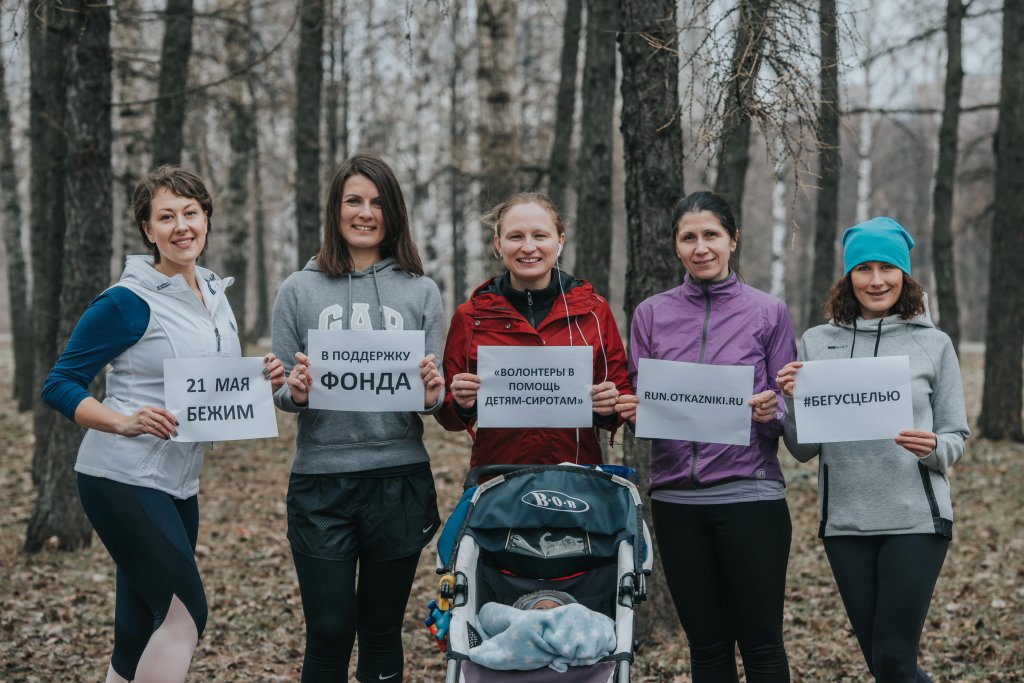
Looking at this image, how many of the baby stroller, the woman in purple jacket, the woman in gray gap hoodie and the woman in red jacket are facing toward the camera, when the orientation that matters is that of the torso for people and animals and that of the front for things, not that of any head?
4

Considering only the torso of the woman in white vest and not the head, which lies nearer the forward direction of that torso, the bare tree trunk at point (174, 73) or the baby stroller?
the baby stroller

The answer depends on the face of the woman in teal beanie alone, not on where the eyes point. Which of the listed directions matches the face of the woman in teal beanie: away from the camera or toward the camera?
toward the camera

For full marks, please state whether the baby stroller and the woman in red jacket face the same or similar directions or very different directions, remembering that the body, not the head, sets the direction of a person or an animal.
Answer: same or similar directions

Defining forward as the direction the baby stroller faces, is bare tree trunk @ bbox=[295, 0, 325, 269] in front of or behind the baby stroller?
behind

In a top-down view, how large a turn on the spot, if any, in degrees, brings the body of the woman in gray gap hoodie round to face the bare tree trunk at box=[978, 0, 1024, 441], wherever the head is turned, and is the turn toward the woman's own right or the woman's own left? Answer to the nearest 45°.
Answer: approximately 135° to the woman's own left

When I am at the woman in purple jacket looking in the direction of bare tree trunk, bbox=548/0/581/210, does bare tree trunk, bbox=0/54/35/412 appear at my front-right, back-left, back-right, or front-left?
front-left

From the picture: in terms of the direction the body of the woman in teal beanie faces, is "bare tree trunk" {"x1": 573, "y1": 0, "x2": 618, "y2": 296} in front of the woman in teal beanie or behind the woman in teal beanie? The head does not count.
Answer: behind

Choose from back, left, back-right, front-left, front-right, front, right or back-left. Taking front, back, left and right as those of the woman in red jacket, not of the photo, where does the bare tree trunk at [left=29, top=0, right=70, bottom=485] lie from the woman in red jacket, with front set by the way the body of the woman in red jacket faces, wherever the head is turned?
back-right

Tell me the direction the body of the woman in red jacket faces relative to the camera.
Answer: toward the camera

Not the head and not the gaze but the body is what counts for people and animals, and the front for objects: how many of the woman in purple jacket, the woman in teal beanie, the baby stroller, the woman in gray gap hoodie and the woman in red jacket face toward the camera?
5

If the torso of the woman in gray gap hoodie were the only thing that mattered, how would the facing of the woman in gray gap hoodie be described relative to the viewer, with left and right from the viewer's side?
facing the viewer

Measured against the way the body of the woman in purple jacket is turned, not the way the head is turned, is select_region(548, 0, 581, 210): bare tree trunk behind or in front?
behind

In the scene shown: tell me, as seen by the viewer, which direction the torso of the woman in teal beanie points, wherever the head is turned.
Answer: toward the camera
